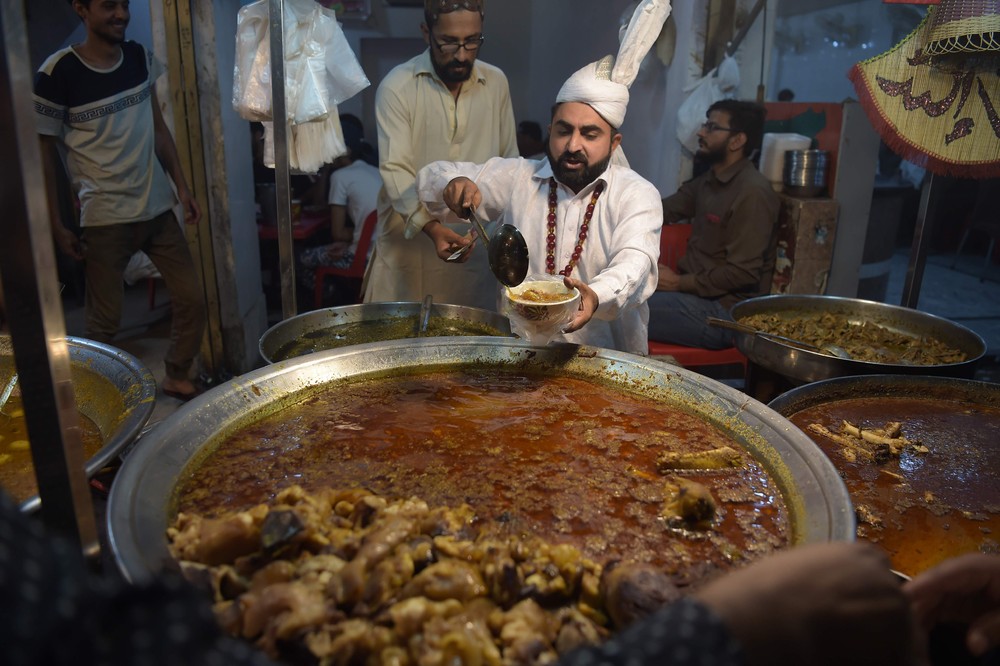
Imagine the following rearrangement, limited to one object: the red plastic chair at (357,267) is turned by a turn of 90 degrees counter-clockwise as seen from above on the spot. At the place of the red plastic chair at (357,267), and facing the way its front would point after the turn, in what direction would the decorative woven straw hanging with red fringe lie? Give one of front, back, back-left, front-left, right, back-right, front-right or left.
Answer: front-left

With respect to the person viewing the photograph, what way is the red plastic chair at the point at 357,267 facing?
facing to the left of the viewer

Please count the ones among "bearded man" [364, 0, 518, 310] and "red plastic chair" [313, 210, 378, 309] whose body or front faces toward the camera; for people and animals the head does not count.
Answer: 1

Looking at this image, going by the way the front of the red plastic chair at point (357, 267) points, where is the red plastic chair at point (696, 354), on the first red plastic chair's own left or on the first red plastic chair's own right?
on the first red plastic chair's own left

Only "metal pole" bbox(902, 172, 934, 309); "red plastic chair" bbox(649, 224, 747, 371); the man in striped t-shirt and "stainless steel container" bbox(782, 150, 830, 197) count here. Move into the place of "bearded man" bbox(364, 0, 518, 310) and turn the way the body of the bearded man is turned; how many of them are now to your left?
3

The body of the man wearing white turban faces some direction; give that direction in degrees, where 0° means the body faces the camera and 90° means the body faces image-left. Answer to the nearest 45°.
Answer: approximately 45°

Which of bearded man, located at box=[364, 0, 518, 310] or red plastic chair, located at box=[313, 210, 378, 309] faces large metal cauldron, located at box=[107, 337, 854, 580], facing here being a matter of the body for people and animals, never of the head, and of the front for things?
the bearded man

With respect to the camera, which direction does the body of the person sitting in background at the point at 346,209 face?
to the viewer's left

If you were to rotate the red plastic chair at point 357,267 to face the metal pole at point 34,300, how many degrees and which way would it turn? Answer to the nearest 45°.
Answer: approximately 90° to its left

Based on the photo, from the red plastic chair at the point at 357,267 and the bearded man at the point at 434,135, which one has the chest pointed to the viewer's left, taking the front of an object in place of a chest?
the red plastic chair

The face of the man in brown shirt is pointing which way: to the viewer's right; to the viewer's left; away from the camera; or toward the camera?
to the viewer's left

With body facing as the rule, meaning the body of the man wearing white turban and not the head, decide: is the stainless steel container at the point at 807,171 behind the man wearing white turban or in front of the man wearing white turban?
behind
